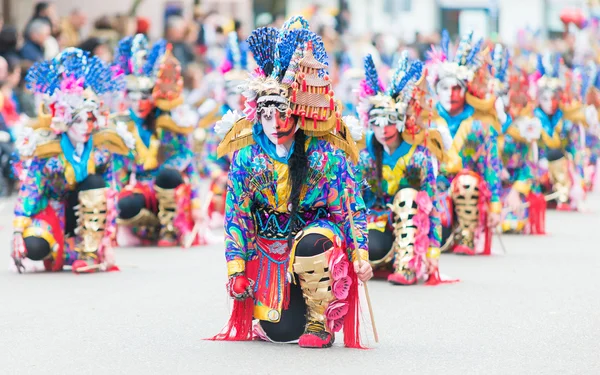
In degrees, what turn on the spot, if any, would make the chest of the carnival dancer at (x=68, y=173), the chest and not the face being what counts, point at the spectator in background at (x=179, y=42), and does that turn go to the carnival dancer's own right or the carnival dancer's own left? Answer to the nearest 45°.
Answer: approximately 180°

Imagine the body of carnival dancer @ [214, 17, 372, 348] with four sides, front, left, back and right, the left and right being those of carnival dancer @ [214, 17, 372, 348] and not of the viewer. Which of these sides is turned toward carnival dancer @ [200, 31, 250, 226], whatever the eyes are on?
back

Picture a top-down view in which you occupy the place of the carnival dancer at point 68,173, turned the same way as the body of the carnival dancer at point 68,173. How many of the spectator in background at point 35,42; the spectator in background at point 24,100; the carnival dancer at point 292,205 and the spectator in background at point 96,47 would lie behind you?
3

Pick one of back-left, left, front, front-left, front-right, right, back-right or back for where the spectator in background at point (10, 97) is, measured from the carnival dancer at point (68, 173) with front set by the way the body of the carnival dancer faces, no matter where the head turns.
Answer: back

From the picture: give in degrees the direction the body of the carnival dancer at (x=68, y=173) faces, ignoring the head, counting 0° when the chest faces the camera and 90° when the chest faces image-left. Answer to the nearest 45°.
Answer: approximately 0°

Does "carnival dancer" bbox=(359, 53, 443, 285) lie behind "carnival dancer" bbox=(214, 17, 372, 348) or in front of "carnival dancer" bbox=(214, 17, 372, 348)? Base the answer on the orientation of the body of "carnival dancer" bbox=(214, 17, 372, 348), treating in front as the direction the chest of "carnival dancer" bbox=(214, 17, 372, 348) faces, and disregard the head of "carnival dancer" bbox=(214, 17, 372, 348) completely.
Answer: behind

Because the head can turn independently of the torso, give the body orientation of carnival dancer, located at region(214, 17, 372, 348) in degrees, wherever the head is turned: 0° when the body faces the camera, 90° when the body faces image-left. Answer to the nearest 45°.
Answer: approximately 0°

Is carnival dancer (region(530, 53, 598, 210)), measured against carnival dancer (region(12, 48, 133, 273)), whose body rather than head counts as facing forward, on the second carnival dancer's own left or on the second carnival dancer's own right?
on the second carnival dancer's own left

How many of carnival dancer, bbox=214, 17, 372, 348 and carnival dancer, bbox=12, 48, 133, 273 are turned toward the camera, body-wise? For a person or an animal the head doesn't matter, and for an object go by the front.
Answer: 2
